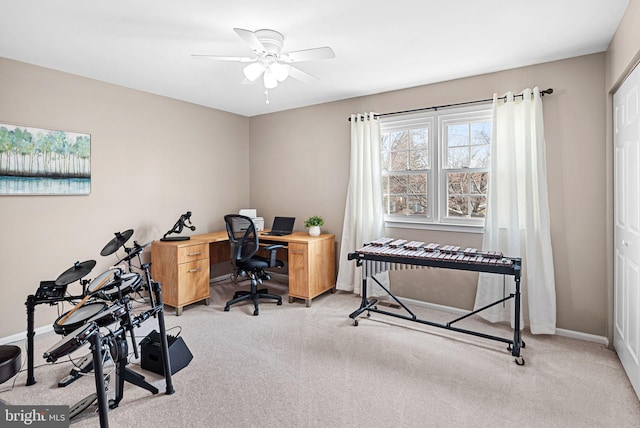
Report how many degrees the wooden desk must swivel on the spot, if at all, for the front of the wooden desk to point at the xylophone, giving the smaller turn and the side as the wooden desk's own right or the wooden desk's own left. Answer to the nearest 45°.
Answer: approximately 45° to the wooden desk's own left

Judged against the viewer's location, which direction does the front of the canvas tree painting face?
facing the viewer and to the right of the viewer

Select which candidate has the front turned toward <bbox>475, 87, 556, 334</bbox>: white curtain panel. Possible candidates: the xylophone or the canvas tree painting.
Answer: the canvas tree painting

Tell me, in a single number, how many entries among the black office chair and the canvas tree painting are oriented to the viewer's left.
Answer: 0

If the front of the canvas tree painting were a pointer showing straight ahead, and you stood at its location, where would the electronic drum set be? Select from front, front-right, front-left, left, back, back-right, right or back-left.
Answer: front-right

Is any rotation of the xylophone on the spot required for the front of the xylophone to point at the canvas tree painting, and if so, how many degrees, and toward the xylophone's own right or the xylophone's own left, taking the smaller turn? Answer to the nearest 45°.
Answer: approximately 45° to the xylophone's own right

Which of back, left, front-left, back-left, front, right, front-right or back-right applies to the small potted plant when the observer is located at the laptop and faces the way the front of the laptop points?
left

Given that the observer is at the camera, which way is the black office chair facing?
facing away from the viewer and to the right of the viewer

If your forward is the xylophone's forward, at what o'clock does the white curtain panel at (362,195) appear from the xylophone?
The white curtain panel is roughly at 3 o'clock from the xylophone.

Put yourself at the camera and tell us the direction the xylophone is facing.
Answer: facing the viewer and to the left of the viewer

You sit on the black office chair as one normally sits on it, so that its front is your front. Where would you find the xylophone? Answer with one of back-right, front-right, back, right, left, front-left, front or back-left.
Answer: right

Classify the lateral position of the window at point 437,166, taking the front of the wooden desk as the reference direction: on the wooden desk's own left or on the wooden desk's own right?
on the wooden desk's own left

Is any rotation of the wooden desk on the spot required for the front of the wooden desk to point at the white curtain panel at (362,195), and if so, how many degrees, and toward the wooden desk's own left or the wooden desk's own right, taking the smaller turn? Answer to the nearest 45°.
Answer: approximately 90° to the wooden desk's own left

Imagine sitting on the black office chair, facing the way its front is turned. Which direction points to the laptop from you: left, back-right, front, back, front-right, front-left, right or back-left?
front

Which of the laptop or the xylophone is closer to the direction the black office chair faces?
the laptop

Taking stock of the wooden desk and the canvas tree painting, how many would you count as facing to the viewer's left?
0

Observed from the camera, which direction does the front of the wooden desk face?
facing the viewer

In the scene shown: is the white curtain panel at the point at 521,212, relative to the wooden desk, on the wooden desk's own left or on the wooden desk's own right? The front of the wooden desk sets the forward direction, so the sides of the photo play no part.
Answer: on the wooden desk's own left

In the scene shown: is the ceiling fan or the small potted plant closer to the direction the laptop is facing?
the ceiling fan
